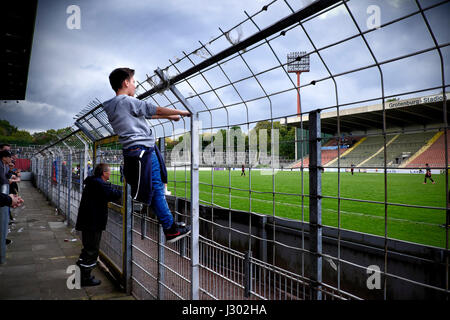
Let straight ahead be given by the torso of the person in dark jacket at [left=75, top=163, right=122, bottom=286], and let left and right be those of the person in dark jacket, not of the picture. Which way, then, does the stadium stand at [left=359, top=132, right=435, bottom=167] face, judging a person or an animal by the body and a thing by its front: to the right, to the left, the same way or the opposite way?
the opposite way

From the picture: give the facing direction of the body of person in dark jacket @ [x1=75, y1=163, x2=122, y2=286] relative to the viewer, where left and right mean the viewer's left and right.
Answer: facing to the right of the viewer

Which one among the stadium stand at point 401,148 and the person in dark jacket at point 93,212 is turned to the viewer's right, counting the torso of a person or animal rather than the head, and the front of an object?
the person in dark jacket

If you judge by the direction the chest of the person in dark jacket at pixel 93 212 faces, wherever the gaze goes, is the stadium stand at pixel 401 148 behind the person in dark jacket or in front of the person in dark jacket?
in front

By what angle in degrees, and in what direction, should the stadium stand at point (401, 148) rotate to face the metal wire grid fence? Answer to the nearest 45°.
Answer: approximately 45° to its left

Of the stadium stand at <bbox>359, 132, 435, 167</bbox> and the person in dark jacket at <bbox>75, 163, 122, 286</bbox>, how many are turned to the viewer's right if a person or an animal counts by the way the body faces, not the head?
1

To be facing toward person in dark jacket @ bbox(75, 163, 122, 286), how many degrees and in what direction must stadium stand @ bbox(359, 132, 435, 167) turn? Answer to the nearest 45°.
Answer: approximately 45° to its left

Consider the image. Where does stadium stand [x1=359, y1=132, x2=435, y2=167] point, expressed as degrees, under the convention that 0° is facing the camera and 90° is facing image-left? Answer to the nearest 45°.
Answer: approximately 45°
